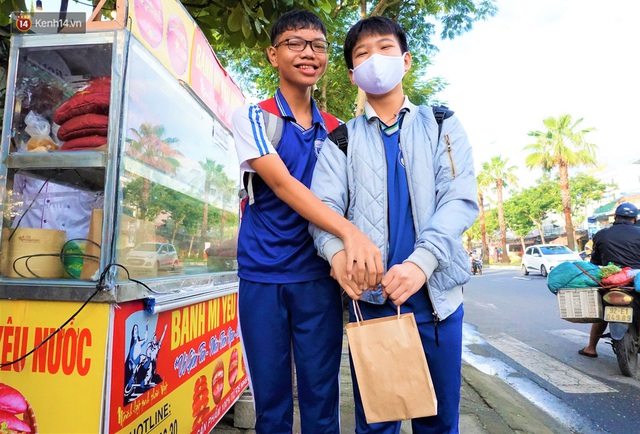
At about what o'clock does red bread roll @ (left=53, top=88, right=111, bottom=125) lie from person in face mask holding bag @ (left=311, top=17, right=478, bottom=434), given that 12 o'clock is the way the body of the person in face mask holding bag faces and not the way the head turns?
The red bread roll is roughly at 3 o'clock from the person in face mask holding bag.

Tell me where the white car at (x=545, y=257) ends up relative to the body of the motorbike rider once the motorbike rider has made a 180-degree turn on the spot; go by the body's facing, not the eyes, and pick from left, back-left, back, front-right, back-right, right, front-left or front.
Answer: back

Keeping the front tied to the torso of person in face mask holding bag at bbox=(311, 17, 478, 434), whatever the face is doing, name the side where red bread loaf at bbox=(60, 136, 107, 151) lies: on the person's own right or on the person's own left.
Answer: on the person's own right

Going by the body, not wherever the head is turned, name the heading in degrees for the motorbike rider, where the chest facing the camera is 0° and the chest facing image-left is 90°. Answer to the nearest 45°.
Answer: approximately 180°

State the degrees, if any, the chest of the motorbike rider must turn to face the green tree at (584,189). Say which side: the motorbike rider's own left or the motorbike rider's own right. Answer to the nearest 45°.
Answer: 0° — they already face it

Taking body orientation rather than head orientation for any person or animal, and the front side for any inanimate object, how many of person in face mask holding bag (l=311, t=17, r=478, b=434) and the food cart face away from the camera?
0

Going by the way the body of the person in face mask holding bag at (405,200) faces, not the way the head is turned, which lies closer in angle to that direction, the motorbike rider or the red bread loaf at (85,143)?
the red bread loaf

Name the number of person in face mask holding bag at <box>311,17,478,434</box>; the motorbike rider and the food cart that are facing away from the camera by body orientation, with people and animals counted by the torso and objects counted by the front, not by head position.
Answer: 1

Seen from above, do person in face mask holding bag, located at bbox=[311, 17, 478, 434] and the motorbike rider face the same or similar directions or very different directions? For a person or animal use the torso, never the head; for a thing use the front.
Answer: very different directions

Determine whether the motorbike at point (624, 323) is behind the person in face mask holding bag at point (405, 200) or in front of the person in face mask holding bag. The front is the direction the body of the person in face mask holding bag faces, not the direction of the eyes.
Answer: behind

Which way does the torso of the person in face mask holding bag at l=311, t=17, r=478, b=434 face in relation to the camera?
toward the camera

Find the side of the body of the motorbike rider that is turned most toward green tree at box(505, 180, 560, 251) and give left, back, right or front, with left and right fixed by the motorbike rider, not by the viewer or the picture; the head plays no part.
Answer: front
